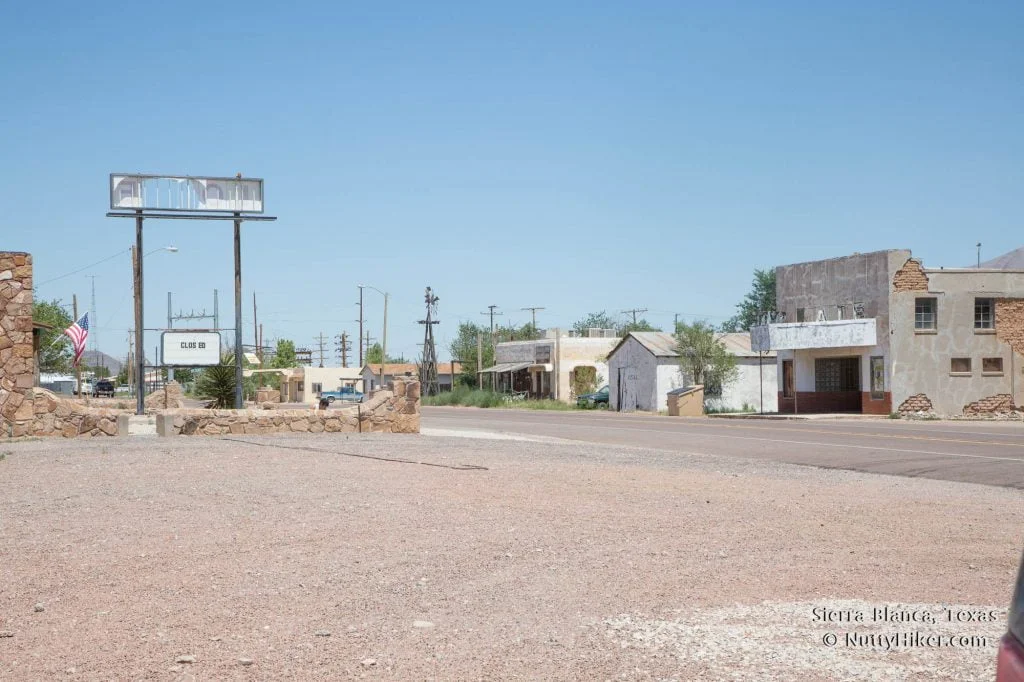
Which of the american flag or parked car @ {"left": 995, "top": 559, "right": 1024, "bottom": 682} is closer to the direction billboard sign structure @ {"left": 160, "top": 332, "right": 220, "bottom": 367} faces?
the parked car

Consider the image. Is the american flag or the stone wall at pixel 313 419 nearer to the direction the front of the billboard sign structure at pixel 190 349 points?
the stone wall

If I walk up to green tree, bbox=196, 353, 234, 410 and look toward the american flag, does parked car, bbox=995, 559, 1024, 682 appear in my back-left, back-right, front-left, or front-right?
back-left

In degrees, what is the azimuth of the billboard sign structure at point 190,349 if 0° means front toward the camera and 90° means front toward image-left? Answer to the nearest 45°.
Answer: approximately 0°

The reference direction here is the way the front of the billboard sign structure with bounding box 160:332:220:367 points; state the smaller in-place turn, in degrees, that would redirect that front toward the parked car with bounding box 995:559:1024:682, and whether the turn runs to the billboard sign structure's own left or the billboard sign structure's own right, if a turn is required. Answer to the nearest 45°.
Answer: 0° — it already faces it

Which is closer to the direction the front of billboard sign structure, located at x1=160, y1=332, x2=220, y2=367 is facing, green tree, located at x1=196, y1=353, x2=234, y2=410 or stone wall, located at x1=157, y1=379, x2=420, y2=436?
the stone wall
